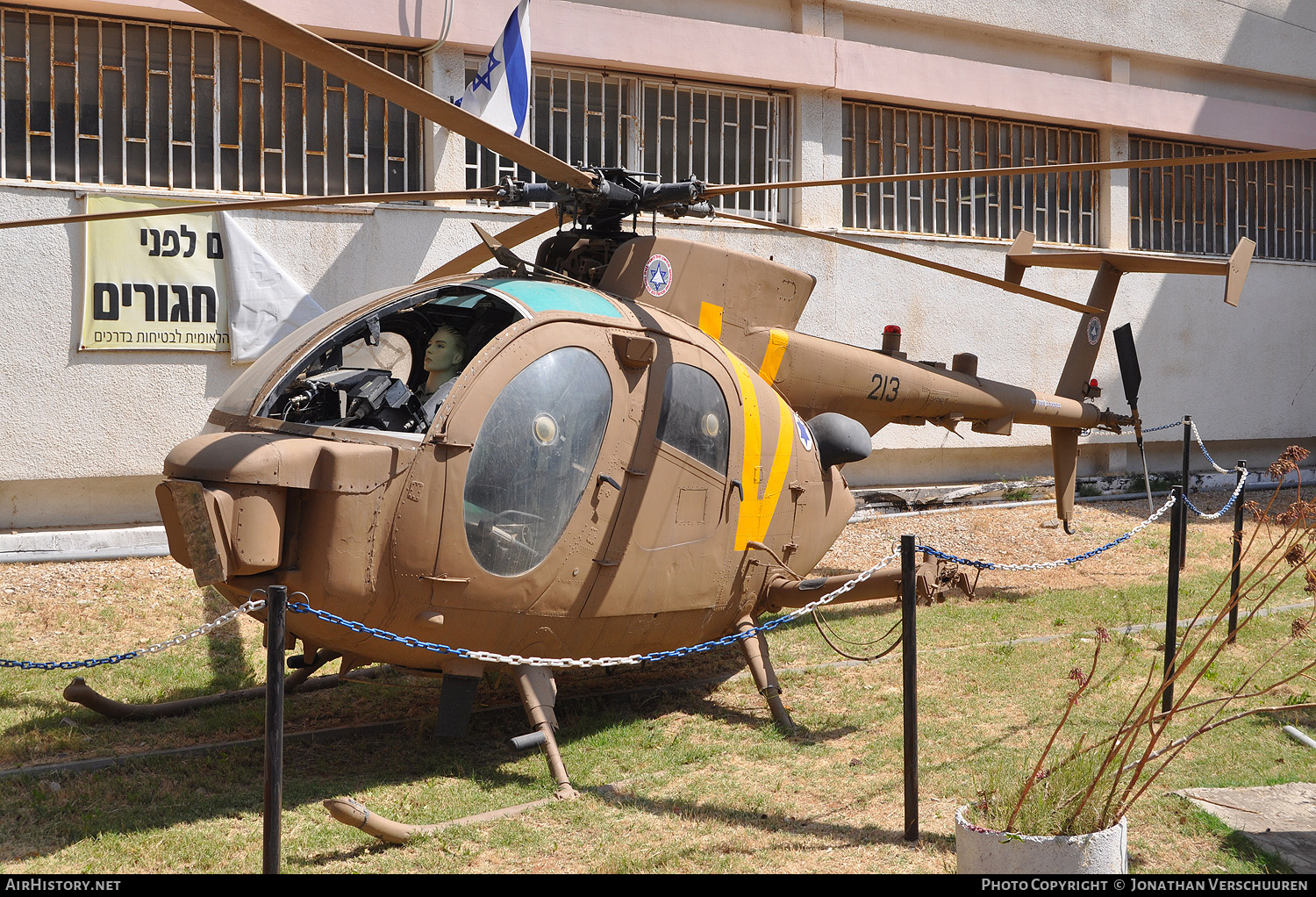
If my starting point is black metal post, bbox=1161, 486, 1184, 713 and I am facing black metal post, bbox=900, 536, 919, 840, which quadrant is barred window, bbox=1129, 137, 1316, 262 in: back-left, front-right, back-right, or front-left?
back-right

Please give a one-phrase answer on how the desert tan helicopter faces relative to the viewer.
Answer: facing the viewer and to the left of the viewer

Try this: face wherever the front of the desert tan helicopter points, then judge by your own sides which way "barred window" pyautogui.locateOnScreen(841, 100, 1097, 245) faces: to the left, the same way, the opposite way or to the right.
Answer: to the left

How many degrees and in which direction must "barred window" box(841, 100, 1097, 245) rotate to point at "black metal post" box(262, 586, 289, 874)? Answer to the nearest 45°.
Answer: approximately 45° to its right

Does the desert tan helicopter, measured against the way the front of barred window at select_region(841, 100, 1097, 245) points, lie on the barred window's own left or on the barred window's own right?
on the barred window's own right

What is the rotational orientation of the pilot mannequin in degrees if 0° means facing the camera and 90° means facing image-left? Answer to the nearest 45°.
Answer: approximately 45°

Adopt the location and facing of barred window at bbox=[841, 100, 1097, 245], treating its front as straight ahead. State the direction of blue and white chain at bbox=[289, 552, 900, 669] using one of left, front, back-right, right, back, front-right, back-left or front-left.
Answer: front-right

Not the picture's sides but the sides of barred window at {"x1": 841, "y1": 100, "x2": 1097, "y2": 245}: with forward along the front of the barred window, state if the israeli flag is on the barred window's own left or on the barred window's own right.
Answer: on the barred window's own right

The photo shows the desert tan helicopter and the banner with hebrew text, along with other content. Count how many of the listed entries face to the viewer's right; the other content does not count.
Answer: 0

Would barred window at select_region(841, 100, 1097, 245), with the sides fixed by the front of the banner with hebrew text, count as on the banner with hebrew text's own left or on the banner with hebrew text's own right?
on the banner with hebrew text's own left

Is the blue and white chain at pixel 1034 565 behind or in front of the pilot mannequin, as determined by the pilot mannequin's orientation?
behind

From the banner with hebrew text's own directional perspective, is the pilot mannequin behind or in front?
in front

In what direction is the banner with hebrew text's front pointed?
toward the camera

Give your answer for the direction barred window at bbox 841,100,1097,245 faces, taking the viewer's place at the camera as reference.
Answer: facing the viewer and to the right of the viewer

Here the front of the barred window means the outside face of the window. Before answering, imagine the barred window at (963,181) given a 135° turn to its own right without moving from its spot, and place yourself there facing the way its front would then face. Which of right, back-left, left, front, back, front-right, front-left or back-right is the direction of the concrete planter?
left

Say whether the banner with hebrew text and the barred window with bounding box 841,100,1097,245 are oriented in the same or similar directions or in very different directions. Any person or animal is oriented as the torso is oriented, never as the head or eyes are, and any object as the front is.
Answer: same or similar directions

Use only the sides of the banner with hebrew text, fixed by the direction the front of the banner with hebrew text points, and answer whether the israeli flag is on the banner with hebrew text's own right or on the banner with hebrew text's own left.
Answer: on the banner with hebrew text's own left

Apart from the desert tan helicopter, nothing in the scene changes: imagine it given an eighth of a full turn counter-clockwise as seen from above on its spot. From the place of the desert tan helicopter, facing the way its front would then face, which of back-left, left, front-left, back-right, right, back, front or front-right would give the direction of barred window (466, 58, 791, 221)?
back
